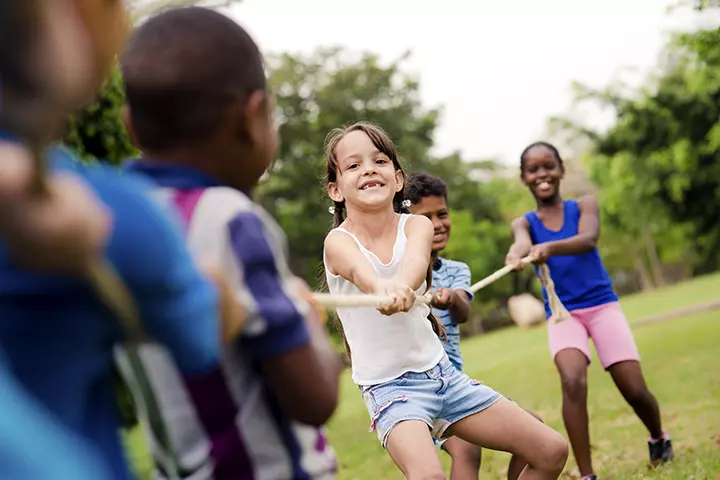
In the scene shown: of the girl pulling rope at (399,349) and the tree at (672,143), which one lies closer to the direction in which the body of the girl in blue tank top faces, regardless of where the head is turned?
the girl pulling rope

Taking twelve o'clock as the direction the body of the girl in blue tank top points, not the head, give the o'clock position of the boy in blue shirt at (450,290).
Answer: The boy in blue shirt is roughly at 12 o'clock from the girl in blue tank top.

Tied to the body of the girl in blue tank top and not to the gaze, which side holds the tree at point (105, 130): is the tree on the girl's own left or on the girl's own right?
on the girl's own right

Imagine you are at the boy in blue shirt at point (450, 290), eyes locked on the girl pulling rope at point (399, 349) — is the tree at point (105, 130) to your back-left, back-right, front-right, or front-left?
back-right

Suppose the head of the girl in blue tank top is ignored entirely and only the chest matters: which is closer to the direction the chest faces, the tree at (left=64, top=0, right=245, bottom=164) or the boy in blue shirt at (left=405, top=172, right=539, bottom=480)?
the boy in blue shirt

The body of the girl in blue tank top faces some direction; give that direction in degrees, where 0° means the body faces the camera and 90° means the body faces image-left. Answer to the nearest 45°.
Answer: approximately 45°

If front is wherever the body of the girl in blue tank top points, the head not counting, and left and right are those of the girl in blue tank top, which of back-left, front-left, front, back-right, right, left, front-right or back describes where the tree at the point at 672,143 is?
back-right
